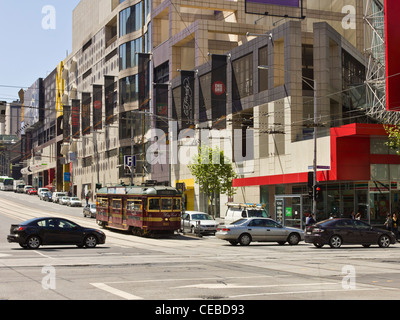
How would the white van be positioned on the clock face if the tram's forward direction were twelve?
The white van is roughly at 10 o'clock from the tram.

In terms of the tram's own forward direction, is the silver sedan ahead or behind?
ahead
